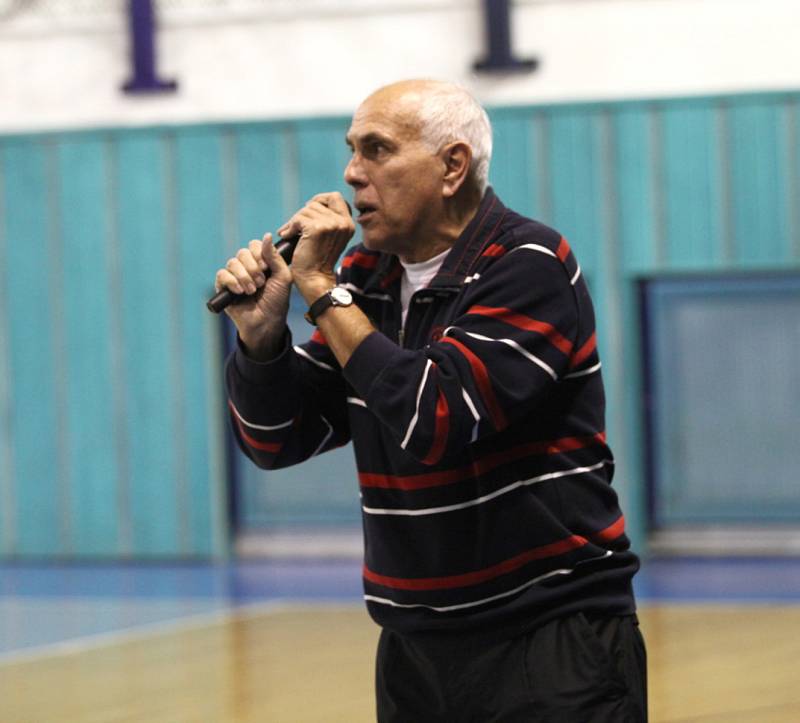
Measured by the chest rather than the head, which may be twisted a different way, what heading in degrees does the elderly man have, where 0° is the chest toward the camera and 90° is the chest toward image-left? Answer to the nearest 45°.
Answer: approximately 45°
